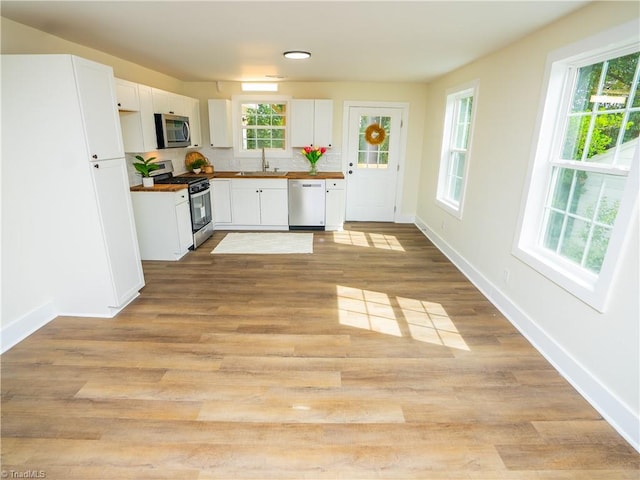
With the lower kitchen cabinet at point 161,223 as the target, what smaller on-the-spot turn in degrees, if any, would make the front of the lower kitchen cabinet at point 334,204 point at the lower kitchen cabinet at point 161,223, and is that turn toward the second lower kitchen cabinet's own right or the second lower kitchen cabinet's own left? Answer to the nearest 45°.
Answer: approximately 45° to the second lower kitchen cabinet's own right

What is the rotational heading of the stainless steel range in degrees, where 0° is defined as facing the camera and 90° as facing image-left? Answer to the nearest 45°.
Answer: approximately 315°

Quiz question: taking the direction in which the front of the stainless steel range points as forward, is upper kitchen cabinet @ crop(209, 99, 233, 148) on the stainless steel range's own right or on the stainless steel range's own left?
on the stainless steel range's own left

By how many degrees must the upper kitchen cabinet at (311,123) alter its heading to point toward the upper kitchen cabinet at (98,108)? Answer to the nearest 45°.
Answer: approximately 45° to its right

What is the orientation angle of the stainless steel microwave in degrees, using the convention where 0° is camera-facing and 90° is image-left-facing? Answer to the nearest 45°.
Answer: approximately 315°

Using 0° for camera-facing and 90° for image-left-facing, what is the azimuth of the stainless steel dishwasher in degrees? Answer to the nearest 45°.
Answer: approximately 0°

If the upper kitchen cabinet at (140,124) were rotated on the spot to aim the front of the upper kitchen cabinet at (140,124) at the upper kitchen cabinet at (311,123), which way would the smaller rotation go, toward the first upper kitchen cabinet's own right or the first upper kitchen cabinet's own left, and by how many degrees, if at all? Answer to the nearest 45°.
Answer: approximately 45° to the first upper kitchen cabinet's own left

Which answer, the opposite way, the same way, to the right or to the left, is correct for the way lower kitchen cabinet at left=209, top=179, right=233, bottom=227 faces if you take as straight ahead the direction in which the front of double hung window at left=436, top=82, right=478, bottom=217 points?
to the left

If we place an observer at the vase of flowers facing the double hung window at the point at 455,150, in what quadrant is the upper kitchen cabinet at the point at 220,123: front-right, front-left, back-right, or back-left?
back-right

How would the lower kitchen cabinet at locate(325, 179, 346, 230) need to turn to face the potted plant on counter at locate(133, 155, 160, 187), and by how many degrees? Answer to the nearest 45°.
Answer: approximately 45° to its right

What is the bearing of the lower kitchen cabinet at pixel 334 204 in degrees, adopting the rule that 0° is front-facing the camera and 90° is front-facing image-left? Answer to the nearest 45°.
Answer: approximately 0°
